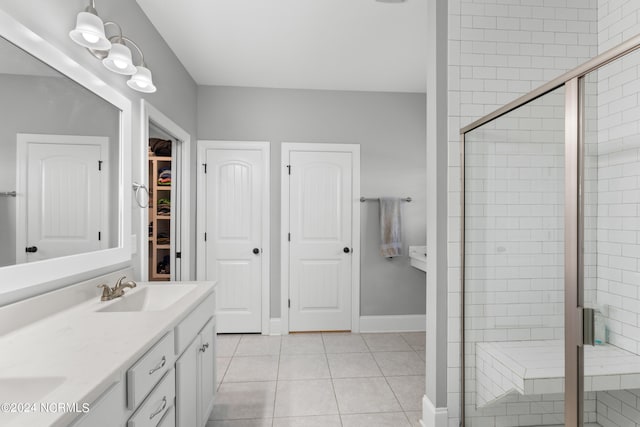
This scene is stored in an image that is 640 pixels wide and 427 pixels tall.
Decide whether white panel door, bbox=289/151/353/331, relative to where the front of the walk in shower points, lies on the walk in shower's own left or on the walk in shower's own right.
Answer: on the walk in shower's own right

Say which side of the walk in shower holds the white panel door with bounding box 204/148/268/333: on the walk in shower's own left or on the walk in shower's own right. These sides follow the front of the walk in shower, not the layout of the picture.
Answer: on the walk in shower's own right

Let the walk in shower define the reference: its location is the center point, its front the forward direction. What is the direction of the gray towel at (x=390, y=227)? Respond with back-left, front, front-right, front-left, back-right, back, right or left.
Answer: right

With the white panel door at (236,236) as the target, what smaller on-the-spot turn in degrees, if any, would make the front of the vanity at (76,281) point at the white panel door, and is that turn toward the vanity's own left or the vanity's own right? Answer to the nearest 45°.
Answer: approximately 90° to the vanity's own left

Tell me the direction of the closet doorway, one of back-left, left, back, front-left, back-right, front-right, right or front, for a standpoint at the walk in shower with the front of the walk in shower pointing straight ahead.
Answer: front-right

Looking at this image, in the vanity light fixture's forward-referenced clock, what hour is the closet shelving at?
The closet shelving is roughly at 8 o'clock from the vanity light fixture.

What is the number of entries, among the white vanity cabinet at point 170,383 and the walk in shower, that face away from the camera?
0

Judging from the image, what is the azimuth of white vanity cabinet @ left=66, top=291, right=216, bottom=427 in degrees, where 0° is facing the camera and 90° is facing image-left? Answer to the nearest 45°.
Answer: approximately 315°

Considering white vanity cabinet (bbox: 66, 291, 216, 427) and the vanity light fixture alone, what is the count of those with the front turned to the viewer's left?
0

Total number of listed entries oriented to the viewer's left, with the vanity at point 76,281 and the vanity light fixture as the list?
0

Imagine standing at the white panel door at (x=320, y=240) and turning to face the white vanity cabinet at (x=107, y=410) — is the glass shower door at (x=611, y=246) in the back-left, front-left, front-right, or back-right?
front-left
